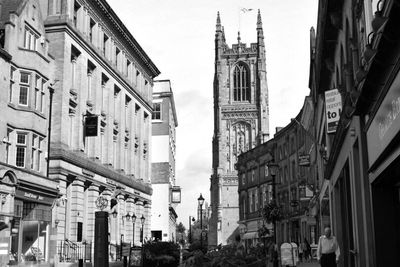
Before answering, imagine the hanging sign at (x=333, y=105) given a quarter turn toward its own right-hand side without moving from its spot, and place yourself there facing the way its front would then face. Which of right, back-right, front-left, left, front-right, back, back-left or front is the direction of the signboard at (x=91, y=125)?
front-right

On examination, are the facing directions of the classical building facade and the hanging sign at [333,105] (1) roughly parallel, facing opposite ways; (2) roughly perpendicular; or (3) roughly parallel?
roughly perpendicular

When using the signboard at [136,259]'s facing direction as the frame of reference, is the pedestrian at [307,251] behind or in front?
behind

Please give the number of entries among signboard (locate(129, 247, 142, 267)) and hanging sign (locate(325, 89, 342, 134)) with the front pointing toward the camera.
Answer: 2

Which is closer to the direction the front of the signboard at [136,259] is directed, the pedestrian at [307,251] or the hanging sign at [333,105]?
the hanging sign

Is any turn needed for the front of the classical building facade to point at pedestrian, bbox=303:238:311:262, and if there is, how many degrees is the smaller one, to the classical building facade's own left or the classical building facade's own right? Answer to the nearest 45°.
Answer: approximately 45° to the classical building facade's own left
